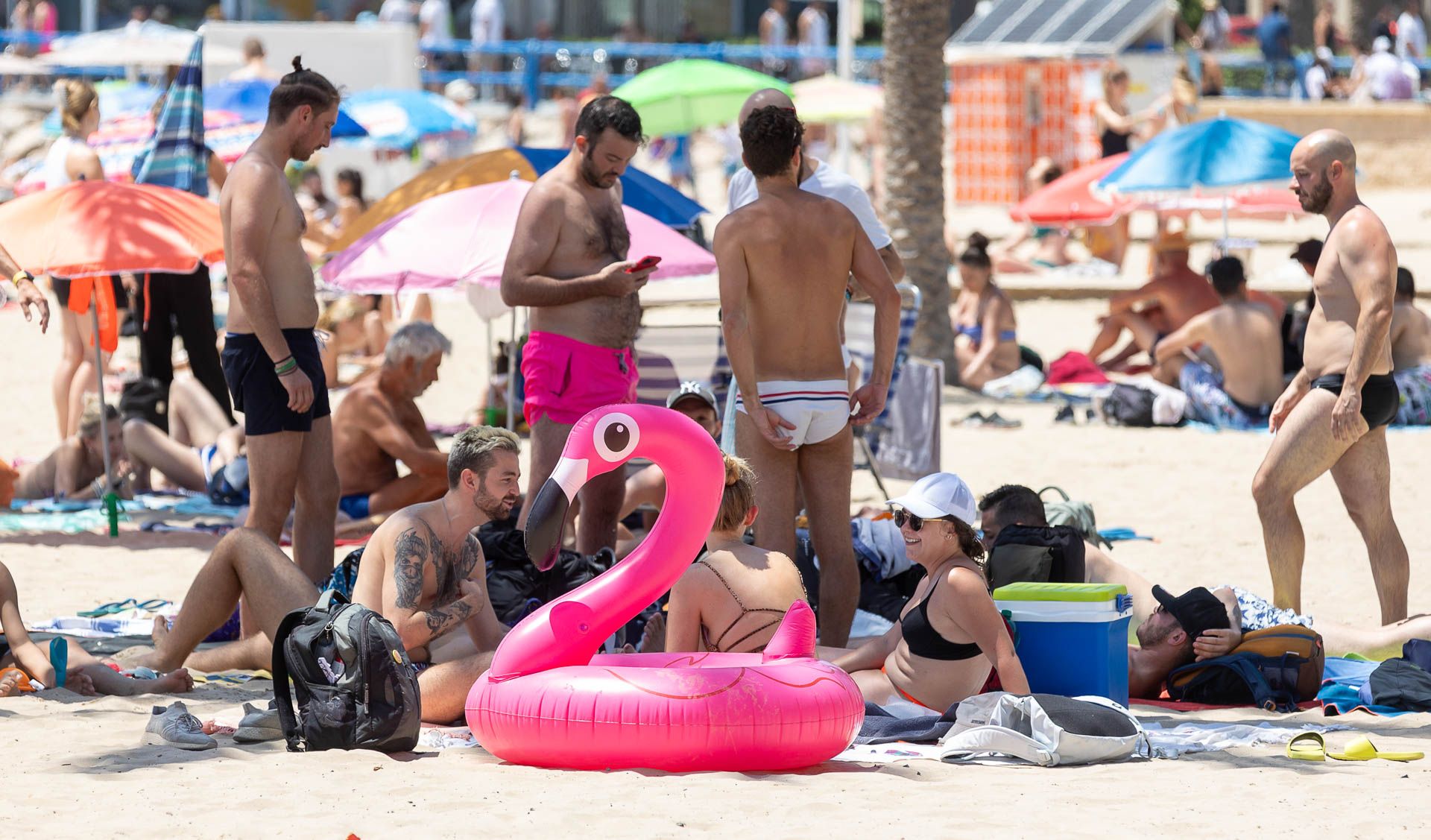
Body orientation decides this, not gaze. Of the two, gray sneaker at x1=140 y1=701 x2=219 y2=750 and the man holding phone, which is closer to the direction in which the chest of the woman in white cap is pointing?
the gray sneaker

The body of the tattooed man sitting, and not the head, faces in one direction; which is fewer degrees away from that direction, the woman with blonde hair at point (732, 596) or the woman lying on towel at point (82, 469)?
the woman with blonde hair

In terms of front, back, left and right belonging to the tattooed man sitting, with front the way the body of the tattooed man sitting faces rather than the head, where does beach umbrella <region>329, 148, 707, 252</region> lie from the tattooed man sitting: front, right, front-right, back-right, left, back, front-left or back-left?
back-left

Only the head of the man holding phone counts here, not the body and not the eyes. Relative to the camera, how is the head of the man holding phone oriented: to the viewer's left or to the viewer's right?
to the viewer's right

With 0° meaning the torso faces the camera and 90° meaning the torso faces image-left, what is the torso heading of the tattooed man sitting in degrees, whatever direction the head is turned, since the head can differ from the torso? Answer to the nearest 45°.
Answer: approximately 315°

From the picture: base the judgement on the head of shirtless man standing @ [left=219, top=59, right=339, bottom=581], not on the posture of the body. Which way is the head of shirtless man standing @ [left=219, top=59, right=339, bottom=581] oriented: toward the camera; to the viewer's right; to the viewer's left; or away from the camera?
to the viewer's right

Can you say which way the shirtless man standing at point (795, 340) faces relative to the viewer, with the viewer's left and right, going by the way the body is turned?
facing away from the viewer

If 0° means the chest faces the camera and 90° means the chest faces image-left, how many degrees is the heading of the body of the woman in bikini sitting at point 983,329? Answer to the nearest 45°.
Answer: approximately 45°

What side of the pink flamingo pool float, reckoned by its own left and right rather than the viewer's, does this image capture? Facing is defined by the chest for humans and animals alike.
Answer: left

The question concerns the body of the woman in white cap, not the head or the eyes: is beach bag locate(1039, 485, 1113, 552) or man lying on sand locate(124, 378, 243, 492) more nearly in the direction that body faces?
the man lying on sand

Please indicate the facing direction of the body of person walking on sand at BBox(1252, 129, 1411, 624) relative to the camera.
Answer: to the viewer's left

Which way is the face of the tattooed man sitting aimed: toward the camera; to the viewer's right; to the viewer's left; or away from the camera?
to the viewer's right
